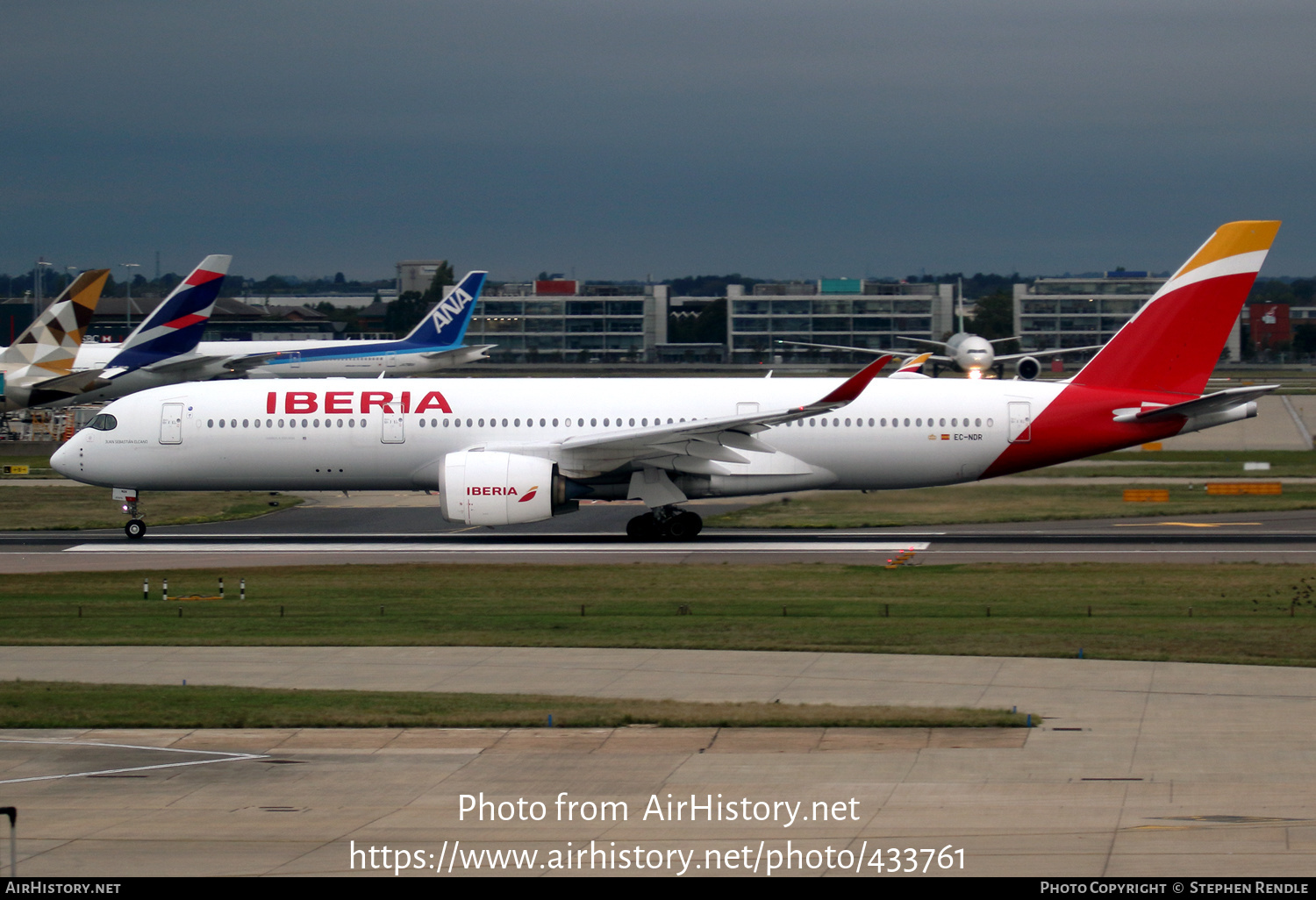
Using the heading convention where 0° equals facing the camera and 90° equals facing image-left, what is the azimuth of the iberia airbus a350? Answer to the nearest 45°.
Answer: approximately 90°
